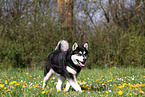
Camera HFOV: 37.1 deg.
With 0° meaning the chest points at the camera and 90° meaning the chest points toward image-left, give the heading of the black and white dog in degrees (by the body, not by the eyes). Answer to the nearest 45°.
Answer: approximately 315°
